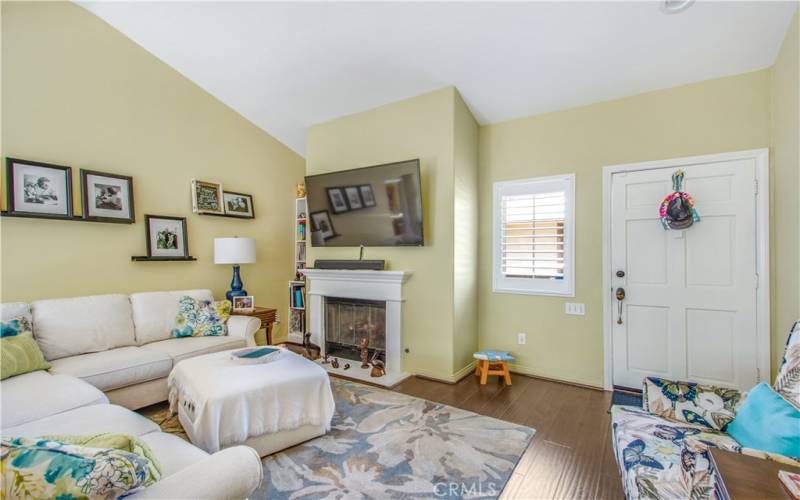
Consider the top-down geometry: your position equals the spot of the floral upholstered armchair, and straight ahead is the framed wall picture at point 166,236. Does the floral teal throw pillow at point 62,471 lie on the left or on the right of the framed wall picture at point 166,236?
left

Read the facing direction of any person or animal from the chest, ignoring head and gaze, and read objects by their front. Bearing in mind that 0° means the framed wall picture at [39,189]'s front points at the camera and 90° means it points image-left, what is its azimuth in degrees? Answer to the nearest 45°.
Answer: approximately 315°

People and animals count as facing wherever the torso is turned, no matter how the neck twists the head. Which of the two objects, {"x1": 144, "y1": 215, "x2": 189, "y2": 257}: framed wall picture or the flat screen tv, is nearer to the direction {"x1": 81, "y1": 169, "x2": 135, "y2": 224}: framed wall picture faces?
the flat screen tv

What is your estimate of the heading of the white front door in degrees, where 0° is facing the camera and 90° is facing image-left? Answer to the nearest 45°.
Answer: approximately 0°

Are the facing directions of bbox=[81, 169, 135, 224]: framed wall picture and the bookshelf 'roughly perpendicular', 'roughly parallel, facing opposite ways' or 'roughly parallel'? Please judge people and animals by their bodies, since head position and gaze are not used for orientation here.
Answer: roughly perpendicular

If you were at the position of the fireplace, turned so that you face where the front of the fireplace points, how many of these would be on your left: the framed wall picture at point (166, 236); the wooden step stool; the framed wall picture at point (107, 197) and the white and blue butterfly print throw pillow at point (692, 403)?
2

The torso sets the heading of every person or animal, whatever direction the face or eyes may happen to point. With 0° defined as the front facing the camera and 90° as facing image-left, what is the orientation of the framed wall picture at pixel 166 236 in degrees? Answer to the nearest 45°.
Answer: approximately 315°

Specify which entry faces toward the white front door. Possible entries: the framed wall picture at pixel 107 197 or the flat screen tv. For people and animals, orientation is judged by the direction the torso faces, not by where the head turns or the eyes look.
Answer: the framed wall picture

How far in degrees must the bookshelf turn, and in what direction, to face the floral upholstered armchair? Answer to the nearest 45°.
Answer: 0° — it already faces it

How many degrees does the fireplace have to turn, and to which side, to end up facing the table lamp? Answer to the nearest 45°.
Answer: approximately 45° to its right

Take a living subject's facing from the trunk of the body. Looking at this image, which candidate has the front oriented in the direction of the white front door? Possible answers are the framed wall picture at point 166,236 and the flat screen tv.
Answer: the framed wall picture

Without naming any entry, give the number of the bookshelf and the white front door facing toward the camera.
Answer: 2

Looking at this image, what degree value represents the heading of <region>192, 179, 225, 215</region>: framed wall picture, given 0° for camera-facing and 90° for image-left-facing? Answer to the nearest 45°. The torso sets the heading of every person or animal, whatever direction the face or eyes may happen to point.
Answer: approximately 315°
